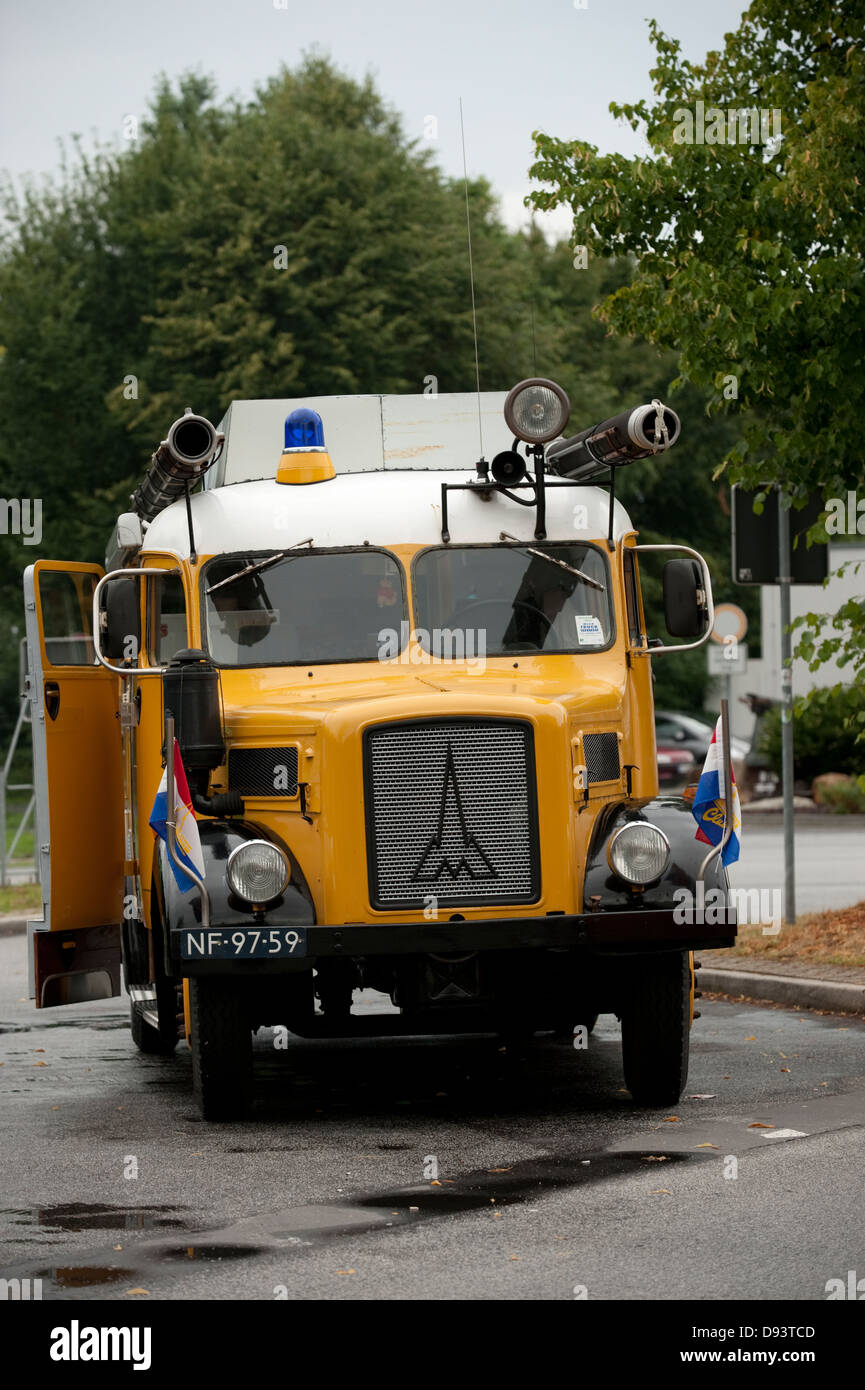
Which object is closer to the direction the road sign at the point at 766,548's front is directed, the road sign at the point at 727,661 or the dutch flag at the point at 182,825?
the road sign

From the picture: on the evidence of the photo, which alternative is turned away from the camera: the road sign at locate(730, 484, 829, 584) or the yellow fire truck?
the road sign

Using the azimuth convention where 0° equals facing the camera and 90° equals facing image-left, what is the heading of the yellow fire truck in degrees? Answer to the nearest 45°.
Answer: approximately 0°

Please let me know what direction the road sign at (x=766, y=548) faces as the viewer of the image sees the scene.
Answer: facing away from the viewer

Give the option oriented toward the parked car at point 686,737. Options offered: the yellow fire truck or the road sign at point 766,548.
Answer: the road sign

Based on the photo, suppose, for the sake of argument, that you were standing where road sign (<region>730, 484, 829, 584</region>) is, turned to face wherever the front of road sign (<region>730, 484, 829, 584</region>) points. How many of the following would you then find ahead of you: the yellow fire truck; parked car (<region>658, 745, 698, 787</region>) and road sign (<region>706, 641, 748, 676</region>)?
2

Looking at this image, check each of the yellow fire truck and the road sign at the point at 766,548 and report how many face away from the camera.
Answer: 1

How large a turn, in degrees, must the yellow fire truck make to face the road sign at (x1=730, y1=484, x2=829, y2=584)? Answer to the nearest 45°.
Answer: approximately 135° to its left

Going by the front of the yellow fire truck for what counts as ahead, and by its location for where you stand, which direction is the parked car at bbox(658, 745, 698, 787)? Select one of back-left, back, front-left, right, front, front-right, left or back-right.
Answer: back

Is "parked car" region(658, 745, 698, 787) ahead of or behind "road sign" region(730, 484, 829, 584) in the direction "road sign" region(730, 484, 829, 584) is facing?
ahead

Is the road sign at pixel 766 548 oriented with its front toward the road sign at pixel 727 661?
yes

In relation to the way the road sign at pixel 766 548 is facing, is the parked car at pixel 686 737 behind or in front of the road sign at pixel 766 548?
in front

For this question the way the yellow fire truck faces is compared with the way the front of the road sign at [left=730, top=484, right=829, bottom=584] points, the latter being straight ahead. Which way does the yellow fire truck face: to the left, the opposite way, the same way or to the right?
the opposite way
